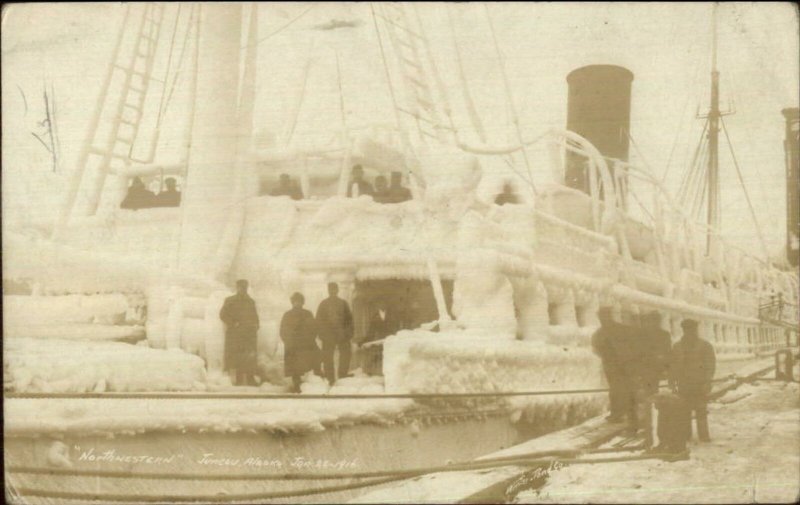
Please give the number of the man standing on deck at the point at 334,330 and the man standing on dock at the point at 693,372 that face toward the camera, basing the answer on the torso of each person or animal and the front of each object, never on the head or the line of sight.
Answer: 2

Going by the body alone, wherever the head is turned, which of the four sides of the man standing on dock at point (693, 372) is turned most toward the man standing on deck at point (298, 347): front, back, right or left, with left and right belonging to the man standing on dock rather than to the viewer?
right

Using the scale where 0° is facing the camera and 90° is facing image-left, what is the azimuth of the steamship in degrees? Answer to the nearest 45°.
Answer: approximately 45°

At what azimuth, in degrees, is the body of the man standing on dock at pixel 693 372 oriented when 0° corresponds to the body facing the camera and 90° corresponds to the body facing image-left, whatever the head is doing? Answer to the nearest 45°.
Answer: approximately 0°

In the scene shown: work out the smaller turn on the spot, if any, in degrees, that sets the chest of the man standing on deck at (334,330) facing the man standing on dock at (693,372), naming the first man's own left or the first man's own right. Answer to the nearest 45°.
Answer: approximately 90° to the first man's own left

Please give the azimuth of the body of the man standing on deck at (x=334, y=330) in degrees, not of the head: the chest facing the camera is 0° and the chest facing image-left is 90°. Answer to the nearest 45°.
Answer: approximately 0°
